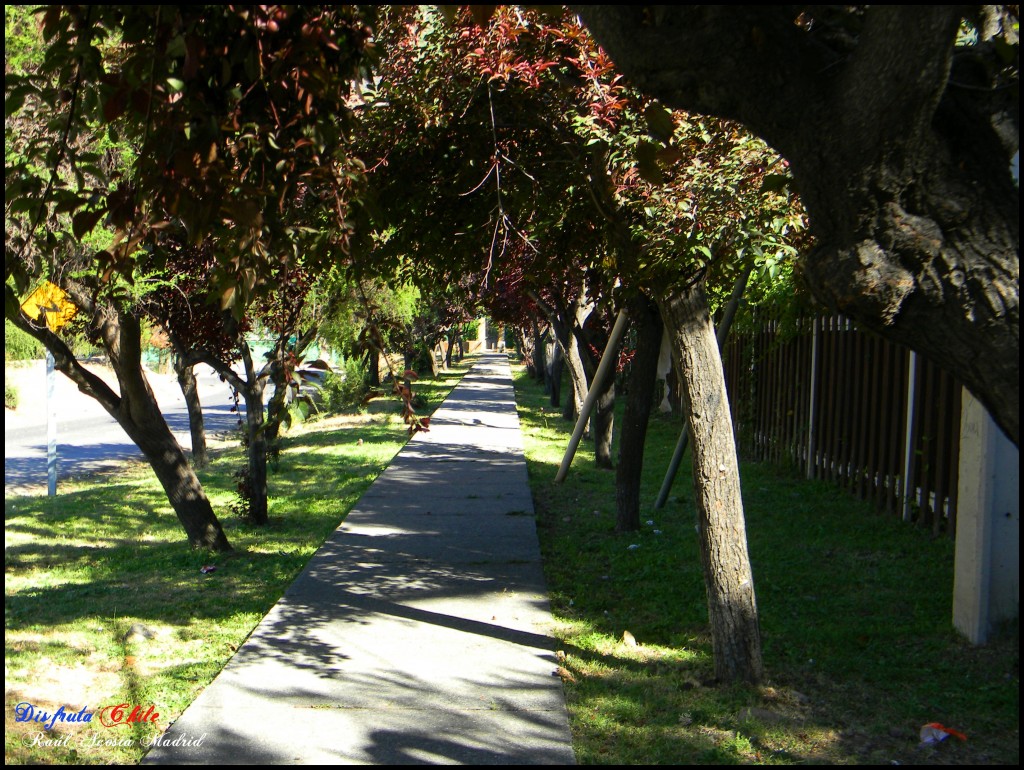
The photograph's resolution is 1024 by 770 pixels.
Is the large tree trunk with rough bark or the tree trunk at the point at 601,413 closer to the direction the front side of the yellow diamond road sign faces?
the large tree trunk with rough bark

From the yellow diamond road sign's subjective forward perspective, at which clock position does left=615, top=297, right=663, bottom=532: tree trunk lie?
The tree trunk is roughly at 9 o'clock from the yellow diamond road sign.

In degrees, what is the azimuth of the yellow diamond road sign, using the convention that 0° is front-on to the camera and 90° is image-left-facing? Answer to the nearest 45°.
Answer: approximately 0°

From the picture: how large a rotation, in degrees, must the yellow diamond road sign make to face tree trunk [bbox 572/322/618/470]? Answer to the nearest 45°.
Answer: approximately 135° to its left

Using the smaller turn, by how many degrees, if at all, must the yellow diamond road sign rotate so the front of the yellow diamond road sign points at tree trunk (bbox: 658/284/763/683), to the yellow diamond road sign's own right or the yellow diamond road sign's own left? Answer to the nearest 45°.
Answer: approximately 45° to the yellow diamond road sign's own left

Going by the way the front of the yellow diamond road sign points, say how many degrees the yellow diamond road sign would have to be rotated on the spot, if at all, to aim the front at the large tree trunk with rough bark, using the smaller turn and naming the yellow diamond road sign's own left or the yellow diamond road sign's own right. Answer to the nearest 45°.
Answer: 0° — it already faces it

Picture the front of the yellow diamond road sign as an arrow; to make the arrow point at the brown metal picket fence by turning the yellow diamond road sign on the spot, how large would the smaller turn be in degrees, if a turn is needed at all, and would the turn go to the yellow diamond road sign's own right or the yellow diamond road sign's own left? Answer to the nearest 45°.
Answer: approximately 90° to the yellow diamond road sign's own left
